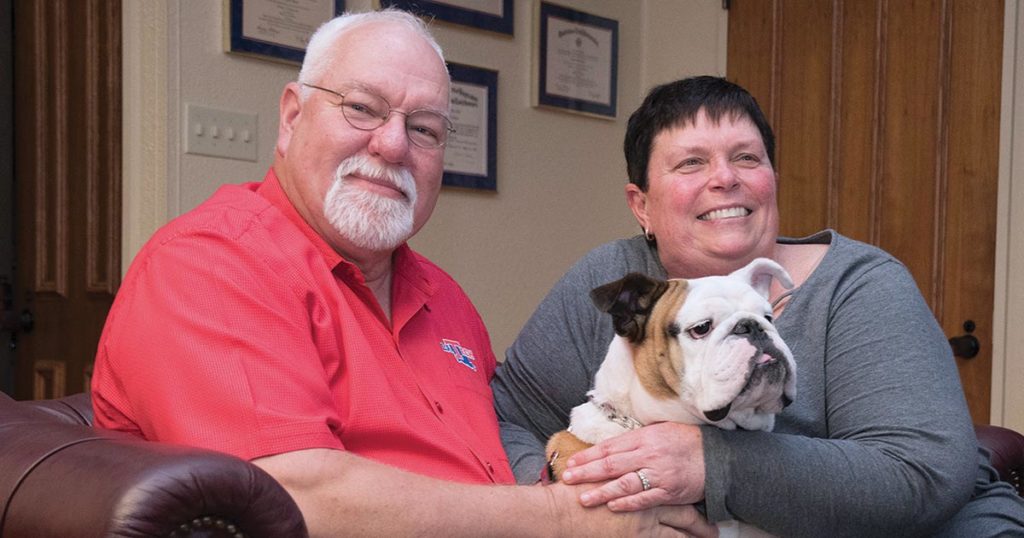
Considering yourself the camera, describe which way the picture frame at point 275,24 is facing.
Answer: facing the viewer and to the right of the viewer

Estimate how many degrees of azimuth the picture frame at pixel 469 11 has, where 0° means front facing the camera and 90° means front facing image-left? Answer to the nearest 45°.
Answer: approximately 315°

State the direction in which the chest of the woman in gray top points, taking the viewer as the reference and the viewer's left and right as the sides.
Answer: facing the viewer

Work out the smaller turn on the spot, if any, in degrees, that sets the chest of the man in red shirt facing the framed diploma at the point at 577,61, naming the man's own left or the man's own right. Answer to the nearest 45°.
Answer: approximately 135° to the man's own left

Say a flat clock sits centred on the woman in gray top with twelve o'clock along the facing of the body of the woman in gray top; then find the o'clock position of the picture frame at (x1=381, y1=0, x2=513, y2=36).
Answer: The picture frame is roughly at 5 o'clock from the woman in gray top.

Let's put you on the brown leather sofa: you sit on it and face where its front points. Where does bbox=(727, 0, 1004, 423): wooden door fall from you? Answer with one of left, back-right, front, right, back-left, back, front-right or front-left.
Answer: left

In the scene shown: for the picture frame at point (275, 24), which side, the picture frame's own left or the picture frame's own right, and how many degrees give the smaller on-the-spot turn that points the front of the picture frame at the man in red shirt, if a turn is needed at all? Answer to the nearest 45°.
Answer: approximately 45° to the picture frame's own right

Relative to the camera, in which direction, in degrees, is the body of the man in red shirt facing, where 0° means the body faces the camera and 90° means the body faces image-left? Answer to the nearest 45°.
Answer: approximately 315°

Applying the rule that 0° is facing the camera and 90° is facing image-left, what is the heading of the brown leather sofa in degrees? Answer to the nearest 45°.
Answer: approximately 315°

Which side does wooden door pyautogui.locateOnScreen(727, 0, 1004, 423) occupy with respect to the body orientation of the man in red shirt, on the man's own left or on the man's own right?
on the man's own left

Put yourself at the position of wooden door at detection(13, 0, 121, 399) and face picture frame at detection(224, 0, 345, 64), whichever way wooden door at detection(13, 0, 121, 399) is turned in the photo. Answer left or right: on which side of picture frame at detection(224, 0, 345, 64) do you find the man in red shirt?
right

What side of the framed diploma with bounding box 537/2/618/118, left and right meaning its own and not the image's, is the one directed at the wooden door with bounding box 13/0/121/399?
right
